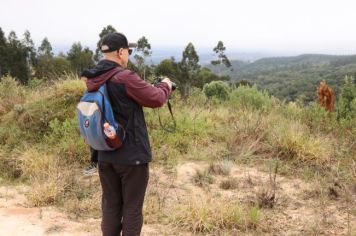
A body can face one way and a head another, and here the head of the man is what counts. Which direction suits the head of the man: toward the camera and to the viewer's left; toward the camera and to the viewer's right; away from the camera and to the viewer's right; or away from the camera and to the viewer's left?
away from the camera and to the viewer's right

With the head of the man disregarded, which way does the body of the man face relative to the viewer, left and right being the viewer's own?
facing away from the viewer and to the right of the viewer

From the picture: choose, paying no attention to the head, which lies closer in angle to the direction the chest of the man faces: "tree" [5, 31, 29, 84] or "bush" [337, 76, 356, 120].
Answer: the bush

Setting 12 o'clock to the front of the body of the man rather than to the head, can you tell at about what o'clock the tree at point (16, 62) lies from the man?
The tree is roughly at 10 o'clock from the man.

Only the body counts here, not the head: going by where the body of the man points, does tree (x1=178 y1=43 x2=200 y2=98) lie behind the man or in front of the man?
in front

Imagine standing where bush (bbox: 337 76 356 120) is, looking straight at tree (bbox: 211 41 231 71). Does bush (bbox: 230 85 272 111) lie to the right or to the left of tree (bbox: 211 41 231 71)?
left

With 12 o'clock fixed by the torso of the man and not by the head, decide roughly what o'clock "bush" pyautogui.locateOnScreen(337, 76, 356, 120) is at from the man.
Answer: The bush is roughly at 12 o'clock from the man.

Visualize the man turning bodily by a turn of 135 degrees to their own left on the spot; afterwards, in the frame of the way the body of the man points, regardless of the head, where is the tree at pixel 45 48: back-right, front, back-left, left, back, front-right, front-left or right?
right

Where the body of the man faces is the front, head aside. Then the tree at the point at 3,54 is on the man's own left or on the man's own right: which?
on the man's own left
